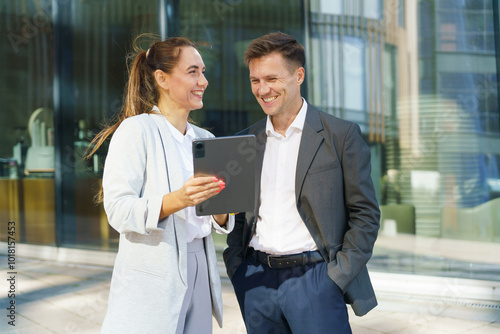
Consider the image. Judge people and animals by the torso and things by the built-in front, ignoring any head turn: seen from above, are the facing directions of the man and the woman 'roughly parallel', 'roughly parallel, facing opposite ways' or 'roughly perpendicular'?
roughly perpendicular

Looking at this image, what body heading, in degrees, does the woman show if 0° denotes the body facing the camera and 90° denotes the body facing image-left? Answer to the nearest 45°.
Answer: approximately 315°

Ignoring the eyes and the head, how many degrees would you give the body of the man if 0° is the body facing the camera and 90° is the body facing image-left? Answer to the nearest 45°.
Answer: approximately 45°
